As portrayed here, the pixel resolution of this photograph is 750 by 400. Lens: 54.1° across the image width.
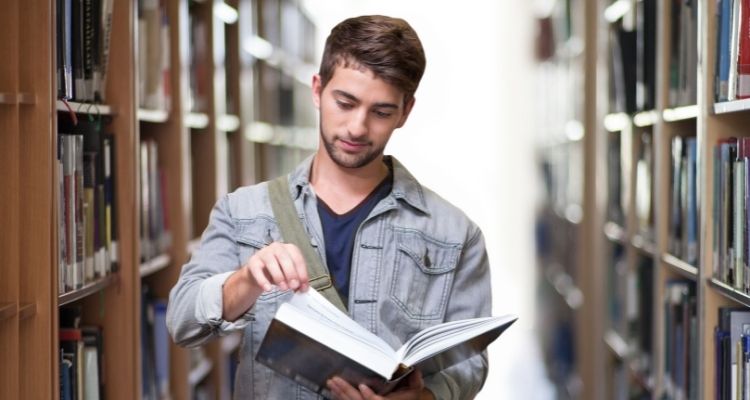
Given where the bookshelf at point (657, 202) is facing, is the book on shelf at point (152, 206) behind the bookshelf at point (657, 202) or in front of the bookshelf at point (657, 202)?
in front

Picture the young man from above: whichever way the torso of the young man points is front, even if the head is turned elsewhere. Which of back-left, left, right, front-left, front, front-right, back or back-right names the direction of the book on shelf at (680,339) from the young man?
back-left

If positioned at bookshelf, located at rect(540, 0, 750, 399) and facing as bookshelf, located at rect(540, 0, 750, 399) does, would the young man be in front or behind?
in front

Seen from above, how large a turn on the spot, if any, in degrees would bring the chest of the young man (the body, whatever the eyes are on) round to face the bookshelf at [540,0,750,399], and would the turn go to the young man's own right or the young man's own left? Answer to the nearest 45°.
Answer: approximately 135° to the young man's own left

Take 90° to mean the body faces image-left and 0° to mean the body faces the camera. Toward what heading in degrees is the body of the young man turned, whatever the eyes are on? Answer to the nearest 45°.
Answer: approximately 0°

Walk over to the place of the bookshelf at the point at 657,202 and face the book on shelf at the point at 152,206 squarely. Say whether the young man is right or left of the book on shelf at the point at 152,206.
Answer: left

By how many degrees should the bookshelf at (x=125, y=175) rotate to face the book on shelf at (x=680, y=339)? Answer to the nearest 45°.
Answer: approximately 45° to its left
